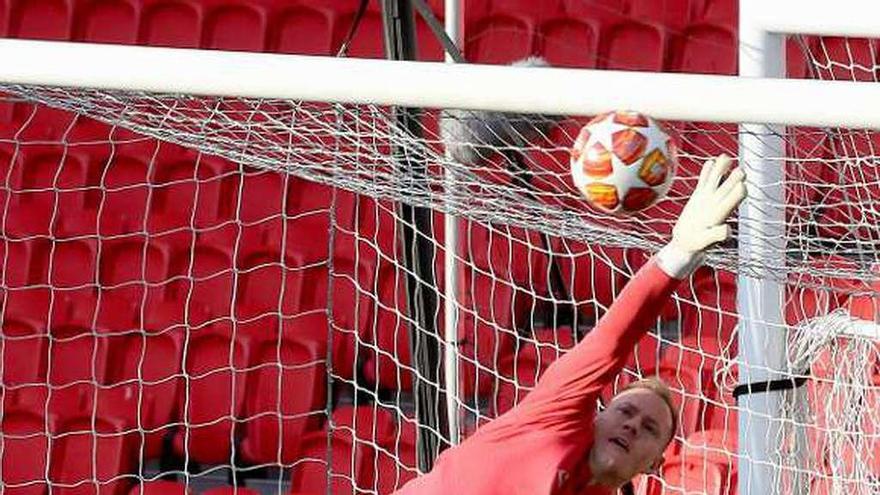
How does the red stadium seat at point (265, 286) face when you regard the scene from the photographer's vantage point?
facing the viewer

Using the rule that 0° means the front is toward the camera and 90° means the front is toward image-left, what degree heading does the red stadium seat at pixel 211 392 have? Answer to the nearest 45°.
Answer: approximately 0°

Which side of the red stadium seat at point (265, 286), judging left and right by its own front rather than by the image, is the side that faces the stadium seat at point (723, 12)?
left

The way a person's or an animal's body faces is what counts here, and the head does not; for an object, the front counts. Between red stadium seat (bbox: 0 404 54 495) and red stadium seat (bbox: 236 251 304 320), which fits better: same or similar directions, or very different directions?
same or similar directions

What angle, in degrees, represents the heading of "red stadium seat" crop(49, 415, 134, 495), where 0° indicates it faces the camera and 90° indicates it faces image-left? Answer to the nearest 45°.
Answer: approximately 0°

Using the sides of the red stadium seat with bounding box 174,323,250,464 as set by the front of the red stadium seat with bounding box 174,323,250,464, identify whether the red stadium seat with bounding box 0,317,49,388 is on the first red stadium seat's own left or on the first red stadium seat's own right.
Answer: on the first red stadium seat's own right

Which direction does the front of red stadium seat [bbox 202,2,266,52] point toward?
toward the camera

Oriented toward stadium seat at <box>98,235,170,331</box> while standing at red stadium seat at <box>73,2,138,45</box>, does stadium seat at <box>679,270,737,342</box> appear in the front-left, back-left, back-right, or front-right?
front-left

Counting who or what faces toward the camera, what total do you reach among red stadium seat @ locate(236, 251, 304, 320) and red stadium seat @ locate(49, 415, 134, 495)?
2

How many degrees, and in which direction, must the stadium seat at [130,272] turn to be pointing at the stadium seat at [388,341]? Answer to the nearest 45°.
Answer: approximately 45° to its left

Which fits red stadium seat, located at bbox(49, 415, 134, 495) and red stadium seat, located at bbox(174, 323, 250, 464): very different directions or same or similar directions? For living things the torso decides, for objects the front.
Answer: same or similar directions

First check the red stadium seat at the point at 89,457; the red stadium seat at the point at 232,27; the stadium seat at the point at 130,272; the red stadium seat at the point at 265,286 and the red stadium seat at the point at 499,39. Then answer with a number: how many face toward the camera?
5

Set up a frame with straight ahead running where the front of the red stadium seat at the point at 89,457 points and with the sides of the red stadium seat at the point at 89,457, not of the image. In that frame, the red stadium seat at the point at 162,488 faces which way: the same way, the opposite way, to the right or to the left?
the same way
